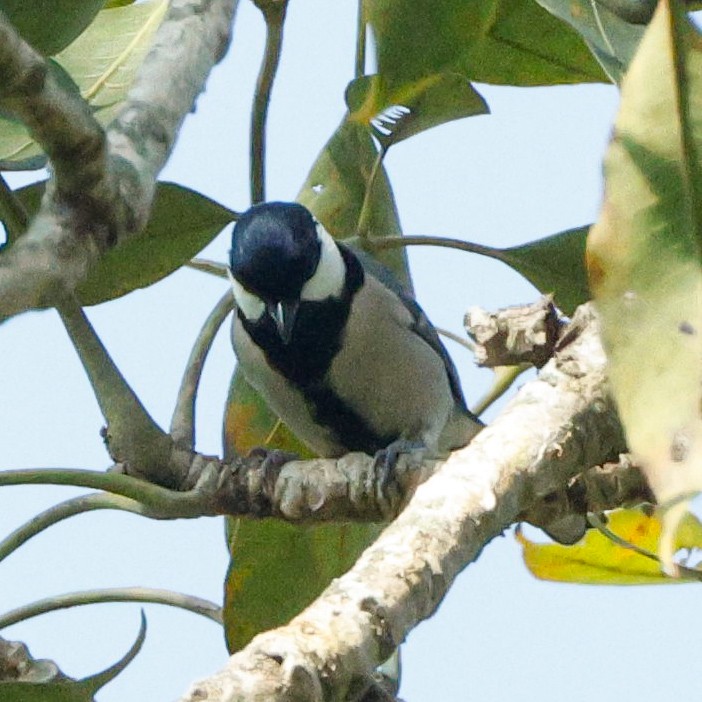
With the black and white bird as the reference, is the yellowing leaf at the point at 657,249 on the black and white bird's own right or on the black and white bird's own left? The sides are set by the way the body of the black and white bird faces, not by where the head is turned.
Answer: on the black and white bird's own left

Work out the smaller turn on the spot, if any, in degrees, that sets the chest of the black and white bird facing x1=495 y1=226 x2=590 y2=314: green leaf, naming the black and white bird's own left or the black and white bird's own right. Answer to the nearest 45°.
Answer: approximately 90° to the black and white bird's own left

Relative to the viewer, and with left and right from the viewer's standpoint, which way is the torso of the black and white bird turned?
facing the viewer and to the left of the viewer

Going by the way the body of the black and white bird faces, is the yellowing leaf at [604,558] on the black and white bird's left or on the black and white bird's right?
on the black and white bird's left
